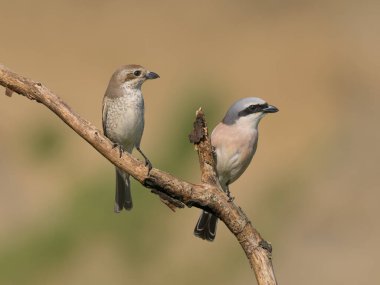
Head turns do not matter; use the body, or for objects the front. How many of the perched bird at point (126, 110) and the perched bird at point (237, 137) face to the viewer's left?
0

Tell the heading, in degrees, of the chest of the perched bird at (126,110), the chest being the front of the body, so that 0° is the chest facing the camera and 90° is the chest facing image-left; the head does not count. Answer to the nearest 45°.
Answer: approximately 315°

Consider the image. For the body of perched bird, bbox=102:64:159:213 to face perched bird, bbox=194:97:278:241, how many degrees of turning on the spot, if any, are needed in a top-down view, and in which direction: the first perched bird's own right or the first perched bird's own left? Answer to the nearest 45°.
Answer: approximately 45° to the first perched bird's own left

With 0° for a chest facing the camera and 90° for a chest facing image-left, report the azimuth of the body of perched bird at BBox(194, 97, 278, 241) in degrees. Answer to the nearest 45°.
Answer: approximately 315°

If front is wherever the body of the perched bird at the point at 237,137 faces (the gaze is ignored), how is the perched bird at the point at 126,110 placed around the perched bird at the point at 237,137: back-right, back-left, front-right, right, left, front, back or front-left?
back-right
